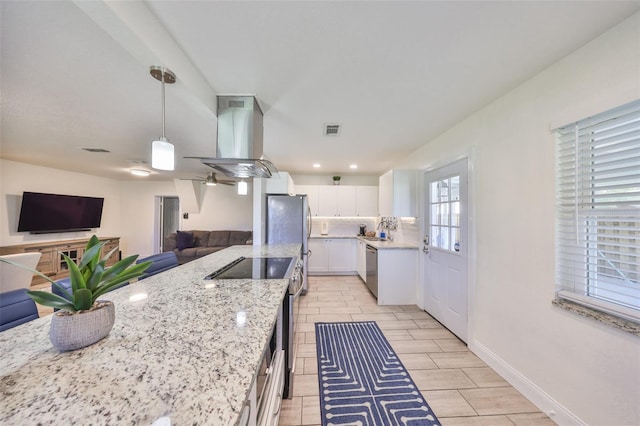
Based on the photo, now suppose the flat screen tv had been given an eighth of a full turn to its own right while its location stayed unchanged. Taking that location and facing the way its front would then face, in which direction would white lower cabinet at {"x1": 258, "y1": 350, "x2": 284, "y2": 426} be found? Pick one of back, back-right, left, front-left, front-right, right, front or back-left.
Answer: front

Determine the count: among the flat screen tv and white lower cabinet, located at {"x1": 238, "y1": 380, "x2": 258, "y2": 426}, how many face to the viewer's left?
0

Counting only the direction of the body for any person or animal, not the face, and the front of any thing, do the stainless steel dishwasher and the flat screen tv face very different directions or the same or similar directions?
very different directions

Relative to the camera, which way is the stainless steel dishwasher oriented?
to the viewer's left

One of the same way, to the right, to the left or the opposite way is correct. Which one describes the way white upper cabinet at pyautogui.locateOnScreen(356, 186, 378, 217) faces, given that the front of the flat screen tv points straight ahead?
to the right

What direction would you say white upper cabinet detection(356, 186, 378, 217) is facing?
toward the camera

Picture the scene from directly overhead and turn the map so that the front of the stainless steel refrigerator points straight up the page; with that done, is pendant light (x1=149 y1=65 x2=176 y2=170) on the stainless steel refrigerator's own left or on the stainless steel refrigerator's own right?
on the stainless steel refrigerator's own right

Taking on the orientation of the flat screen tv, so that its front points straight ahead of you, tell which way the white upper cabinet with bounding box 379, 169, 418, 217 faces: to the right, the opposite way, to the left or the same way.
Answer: the opposite way

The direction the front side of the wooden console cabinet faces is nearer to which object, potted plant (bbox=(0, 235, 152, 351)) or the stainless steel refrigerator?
the stainless steel refrigerator

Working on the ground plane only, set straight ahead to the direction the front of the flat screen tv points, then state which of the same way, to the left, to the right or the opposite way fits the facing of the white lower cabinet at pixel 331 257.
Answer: to the right
